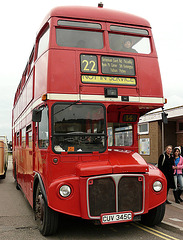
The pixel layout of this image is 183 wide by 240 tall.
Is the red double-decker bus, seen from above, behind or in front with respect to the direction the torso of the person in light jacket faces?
in front
